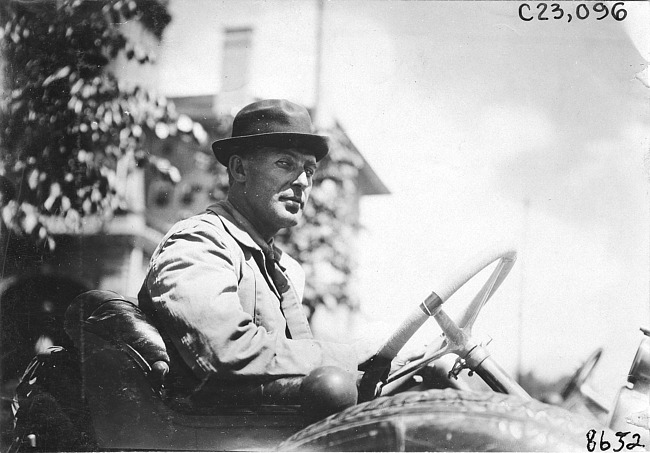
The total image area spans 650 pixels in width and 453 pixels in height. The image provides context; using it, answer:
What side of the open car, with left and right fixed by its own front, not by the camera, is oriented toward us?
right

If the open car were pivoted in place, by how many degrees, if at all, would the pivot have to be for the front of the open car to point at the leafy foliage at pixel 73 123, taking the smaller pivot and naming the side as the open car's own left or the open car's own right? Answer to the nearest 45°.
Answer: approximately 135° to the open car's own left

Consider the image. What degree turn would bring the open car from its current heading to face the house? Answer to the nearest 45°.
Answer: approximately 135° to its left
